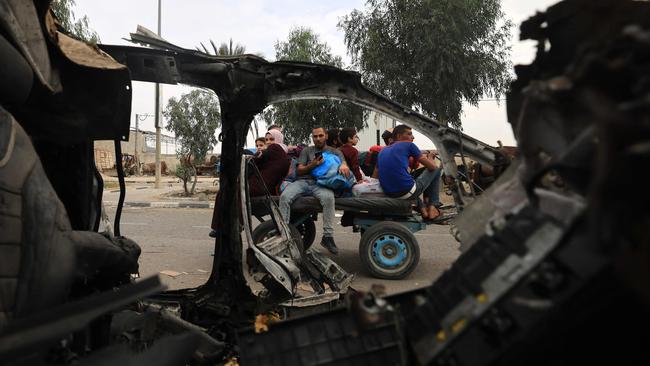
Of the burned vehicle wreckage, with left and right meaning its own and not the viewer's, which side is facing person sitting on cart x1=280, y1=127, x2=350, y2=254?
left

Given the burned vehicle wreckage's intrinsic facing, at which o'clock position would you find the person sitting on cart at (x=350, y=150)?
The person sitting on cart is roughly at 9 o'clock from the burned vehicle wreckage.

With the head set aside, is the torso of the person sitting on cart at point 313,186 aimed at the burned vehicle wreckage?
yes

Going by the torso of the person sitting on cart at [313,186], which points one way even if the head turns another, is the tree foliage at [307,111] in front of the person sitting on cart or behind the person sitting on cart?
behind

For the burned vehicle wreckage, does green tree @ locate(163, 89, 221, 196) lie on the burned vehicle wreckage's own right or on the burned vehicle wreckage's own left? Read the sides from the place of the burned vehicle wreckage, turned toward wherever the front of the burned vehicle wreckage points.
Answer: on the burned vehicle wreckage's own left

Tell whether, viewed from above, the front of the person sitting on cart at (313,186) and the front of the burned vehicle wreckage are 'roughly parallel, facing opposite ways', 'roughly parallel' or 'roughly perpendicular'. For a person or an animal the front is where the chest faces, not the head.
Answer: roughly perpendicular
